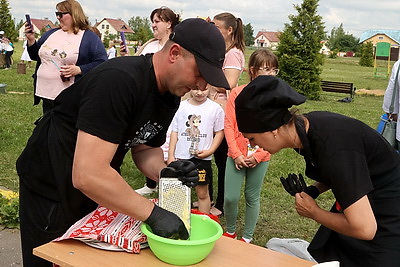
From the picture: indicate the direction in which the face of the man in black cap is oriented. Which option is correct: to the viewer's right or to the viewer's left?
to the viewer's right

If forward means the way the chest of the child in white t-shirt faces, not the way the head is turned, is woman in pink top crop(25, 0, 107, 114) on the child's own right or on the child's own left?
on the child's own right

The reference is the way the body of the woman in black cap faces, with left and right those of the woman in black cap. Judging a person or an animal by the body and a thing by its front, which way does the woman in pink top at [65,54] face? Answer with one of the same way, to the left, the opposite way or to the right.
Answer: to the left

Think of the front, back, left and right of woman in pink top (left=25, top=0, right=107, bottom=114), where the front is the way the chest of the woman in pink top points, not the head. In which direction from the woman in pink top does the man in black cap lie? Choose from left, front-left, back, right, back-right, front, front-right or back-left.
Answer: front-left

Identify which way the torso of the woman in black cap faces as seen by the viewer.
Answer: to the viewer's left

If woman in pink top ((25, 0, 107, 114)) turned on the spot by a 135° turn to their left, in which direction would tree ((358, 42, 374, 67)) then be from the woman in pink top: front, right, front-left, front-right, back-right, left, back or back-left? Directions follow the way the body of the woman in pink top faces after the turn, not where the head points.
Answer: front-left

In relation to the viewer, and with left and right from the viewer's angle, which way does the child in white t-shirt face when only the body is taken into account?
facing the viewer

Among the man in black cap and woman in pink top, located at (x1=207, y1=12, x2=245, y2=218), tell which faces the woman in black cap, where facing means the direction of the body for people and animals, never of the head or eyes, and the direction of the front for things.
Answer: the man in black cap

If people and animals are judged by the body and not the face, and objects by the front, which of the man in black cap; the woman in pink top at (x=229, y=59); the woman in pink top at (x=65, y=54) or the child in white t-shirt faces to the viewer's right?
the man in black cap

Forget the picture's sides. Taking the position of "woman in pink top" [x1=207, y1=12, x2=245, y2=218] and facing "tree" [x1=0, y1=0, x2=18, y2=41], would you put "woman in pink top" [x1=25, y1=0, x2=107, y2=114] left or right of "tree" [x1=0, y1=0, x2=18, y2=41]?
left

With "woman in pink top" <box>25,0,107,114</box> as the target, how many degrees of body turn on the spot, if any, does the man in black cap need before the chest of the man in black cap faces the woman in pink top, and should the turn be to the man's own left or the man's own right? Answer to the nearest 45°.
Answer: approximately 90° to the man's own left

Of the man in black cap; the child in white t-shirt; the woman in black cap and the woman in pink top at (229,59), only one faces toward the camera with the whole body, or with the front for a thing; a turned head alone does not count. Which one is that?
the child in white t-shirt

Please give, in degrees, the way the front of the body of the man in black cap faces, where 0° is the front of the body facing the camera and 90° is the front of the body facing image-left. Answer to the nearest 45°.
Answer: approximately 270°

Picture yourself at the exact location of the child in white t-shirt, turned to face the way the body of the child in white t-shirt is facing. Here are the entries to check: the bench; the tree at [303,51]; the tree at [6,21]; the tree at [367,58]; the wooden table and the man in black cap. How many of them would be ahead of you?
2

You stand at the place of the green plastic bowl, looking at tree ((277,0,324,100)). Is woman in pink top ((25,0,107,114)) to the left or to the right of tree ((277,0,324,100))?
left

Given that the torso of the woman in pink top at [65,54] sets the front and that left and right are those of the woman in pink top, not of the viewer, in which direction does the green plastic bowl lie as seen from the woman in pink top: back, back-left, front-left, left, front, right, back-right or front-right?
front-left

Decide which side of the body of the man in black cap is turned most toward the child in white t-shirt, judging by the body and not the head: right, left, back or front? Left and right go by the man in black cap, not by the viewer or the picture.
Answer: left

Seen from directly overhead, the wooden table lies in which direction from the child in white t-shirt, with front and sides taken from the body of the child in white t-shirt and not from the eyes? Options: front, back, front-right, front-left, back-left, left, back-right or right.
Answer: front
